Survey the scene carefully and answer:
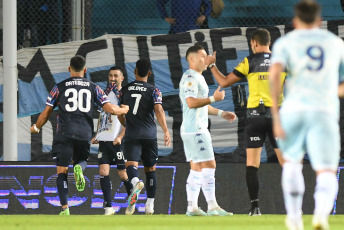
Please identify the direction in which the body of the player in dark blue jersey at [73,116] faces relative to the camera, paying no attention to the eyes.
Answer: away from the camera

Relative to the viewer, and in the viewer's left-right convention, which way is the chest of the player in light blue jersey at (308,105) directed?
facing away from the viewer

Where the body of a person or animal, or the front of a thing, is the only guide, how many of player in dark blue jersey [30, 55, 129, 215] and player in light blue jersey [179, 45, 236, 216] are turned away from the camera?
1

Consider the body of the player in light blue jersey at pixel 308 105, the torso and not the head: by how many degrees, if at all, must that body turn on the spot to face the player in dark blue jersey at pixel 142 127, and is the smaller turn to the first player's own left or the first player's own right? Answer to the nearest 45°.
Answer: approximately 45° to the first player's own left

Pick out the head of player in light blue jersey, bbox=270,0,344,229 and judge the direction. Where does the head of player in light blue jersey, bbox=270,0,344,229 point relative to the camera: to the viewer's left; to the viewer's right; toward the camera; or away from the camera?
away from the camera

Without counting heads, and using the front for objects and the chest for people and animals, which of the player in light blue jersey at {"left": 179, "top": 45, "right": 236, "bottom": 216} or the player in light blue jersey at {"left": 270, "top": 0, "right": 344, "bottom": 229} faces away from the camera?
the player in light blue jersey at {"left": 270, "top": 0, "right": 344, "bottom": 229}

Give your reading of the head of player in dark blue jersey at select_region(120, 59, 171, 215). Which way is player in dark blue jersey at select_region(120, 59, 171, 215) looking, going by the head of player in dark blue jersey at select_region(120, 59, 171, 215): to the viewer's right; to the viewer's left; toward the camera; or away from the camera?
away from the camera
